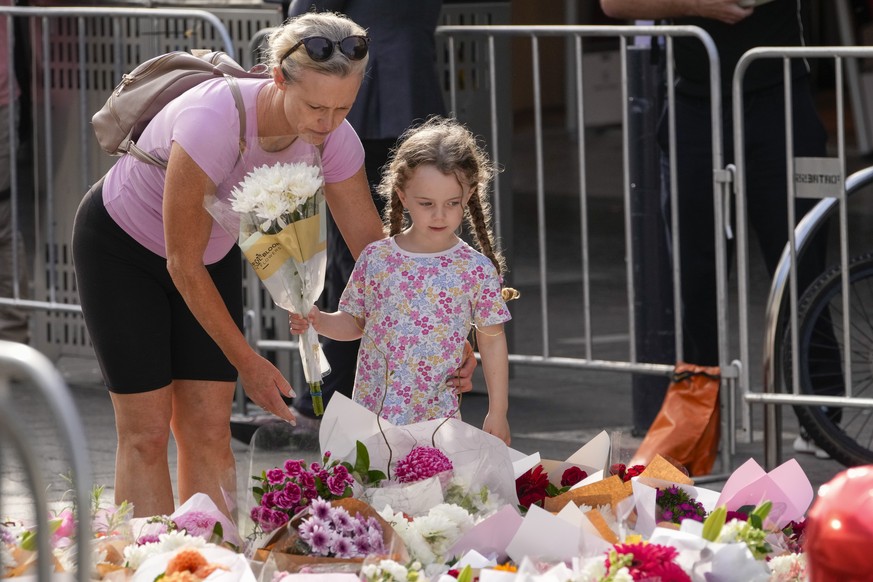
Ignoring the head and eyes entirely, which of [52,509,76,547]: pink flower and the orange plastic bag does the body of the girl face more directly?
the pink flower

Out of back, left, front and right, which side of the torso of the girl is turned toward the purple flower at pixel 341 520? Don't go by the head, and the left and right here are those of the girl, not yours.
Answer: front

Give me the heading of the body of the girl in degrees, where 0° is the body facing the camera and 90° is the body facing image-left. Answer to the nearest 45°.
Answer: approximately 0°

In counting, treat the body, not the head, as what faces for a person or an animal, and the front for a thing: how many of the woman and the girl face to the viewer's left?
0

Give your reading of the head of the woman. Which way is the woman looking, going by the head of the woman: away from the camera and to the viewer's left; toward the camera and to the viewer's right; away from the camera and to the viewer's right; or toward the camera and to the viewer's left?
toward the camera and to the viewer's right

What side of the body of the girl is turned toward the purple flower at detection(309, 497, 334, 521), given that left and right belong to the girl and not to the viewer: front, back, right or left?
front

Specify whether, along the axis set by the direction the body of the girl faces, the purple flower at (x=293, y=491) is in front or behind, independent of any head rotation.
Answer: in front

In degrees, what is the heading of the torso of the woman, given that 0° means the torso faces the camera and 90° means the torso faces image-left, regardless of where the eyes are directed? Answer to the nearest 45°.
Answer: approximately 315°
